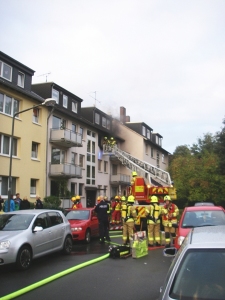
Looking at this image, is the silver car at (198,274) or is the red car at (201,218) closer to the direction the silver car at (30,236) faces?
the silver car

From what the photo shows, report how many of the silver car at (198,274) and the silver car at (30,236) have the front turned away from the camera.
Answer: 1

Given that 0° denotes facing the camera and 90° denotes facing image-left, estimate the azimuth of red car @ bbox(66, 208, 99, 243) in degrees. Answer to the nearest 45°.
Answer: approximately 45°

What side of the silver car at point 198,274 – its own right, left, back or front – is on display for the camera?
back

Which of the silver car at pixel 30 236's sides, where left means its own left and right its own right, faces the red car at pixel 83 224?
back

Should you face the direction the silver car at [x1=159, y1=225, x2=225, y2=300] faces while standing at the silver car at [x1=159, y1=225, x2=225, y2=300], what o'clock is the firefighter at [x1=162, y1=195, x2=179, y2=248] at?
The firefighter is roughly at 12 o'clock from the silver car.

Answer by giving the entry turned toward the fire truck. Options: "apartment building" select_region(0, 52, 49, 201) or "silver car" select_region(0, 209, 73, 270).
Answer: the apartment building

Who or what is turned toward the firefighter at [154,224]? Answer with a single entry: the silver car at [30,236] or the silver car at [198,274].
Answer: the silver car at [198,274]

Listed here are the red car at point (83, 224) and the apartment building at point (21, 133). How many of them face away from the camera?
0

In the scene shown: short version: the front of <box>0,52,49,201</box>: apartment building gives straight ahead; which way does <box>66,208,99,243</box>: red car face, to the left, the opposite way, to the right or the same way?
to the right

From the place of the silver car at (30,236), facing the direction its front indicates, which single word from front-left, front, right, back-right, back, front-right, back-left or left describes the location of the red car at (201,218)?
back-left

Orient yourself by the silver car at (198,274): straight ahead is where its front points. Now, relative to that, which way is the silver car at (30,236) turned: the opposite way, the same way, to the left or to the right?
the opposite way

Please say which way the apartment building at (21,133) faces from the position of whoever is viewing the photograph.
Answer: facing the viewer and to the right of the viewer
